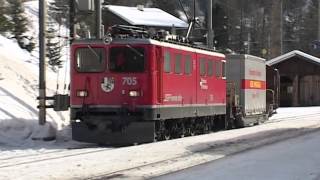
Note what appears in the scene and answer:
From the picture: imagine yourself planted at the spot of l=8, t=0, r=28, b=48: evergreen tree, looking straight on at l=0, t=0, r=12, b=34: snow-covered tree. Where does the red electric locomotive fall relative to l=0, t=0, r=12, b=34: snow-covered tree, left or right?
left

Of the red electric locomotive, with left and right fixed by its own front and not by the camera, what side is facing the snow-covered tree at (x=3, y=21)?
right

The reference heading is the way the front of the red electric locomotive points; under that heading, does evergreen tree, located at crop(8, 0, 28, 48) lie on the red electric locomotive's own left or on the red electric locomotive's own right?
on the red electric locomotive's own right

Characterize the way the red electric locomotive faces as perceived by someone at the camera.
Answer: facing the viewer and to the left of the viewer
